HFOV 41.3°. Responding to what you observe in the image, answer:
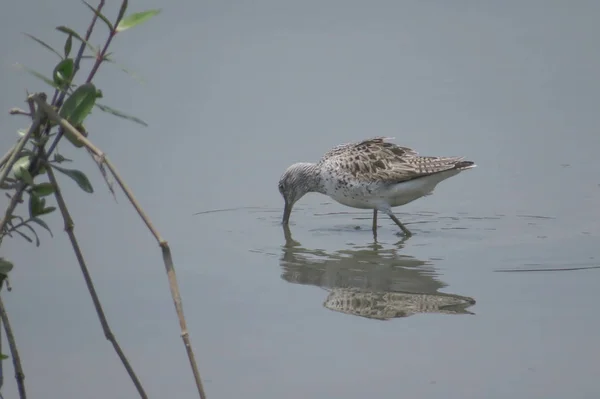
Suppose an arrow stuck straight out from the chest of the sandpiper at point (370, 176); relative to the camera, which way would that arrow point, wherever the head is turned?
to the viewer's left

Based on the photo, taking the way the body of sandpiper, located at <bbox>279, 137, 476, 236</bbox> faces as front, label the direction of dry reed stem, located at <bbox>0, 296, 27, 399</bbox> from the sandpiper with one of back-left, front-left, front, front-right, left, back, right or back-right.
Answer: left
